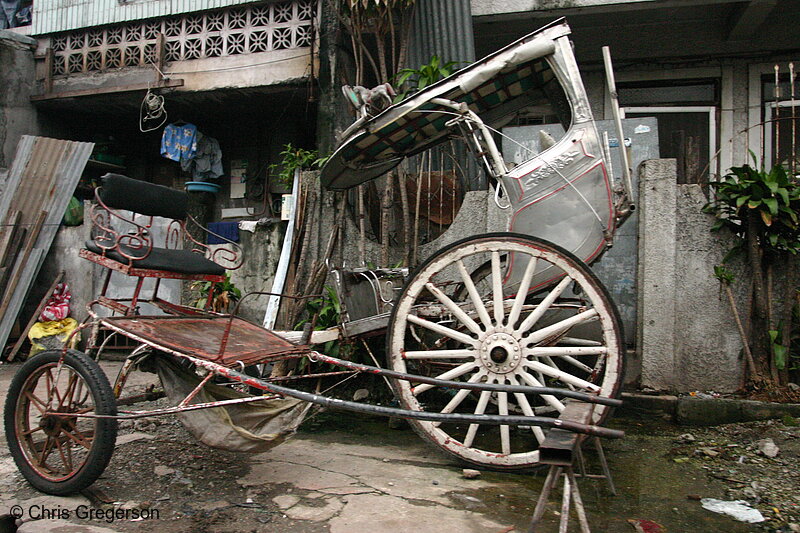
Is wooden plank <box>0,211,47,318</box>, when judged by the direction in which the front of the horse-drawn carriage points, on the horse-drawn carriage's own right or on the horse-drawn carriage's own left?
on the horse-drawn carriage's own right

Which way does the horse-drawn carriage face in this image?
to the viewer's left

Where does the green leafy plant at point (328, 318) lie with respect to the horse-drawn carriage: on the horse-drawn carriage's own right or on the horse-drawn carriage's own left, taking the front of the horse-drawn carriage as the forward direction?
on the horse-drawn carriage's own right

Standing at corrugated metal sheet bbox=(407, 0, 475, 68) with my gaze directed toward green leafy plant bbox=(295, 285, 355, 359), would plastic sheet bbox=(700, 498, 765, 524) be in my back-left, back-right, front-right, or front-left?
front-left
